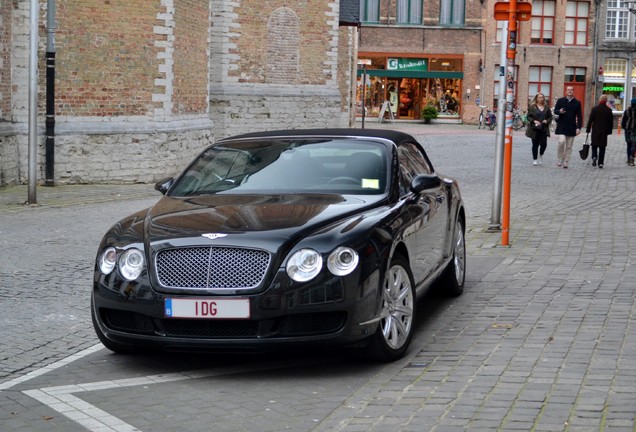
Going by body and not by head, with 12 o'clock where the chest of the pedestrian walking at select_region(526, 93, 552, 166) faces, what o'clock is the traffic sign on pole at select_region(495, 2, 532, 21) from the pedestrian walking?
The traffic sign on pole is roughly at 12 o'clock from the pedestrian walking.

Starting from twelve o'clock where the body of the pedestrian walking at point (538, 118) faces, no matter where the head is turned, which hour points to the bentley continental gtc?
The bentley continental gtc is roughly at 12 o'clock from the pedestrian walking.

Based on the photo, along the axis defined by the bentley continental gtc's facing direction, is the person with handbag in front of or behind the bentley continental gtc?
behind

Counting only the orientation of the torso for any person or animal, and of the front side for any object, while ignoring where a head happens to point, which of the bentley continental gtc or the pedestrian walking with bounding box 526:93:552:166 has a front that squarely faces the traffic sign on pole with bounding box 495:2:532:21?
the pedestrian walking

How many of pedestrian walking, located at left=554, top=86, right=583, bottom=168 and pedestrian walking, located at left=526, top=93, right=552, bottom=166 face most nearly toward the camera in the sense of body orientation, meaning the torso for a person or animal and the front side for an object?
2

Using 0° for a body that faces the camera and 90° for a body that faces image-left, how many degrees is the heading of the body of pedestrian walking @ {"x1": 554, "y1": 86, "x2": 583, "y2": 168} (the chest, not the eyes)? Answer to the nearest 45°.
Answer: approximately 0°

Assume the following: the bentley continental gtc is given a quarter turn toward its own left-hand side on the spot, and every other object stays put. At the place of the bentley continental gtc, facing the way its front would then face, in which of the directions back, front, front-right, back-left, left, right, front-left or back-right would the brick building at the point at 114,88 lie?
back-left

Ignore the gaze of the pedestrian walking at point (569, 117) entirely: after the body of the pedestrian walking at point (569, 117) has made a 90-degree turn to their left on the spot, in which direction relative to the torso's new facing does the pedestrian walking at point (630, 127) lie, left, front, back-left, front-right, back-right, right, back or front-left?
front-left

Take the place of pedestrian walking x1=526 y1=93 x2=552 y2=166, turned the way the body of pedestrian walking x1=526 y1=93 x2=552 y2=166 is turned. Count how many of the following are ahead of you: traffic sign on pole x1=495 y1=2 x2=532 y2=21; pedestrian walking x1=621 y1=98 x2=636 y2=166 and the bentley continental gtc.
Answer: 2

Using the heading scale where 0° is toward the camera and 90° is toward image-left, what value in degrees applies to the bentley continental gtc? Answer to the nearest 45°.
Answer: approximately 45°

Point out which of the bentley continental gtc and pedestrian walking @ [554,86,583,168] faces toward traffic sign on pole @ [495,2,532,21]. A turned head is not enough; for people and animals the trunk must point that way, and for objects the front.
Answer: the pedestrian walking

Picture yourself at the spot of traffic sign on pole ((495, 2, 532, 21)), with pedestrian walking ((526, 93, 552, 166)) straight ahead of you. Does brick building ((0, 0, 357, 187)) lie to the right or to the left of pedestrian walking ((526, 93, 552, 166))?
left

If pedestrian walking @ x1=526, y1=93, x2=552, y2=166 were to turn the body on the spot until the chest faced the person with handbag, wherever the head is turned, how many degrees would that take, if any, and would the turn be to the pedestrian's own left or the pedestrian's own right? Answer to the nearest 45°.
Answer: approximately 90° to the pedestrian's own left
